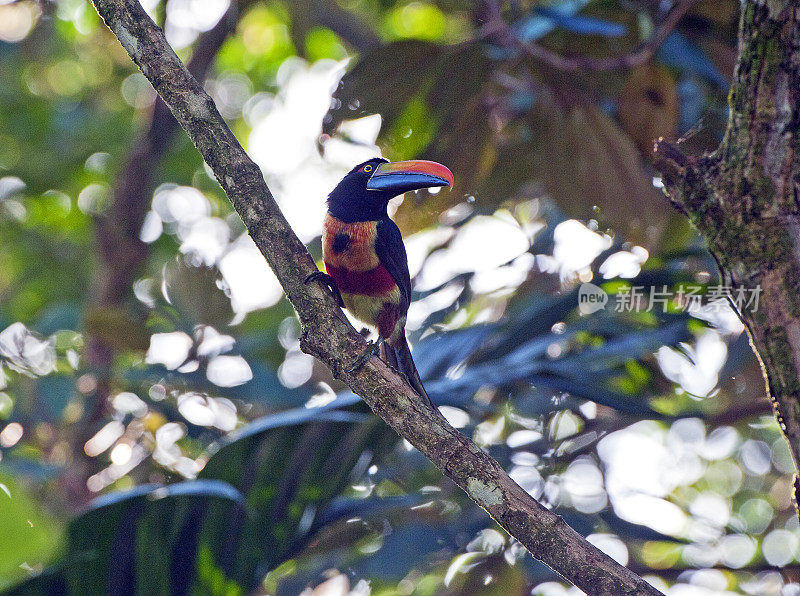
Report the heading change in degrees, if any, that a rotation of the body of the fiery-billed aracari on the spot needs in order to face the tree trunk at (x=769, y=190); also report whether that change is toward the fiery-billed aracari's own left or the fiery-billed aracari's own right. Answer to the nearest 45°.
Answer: approximately 90° to the fiery-billed aracari's own left

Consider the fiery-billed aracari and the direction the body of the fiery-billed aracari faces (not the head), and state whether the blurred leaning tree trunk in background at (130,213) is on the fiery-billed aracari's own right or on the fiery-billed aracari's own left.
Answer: on the fiery-billed aracari's own right
